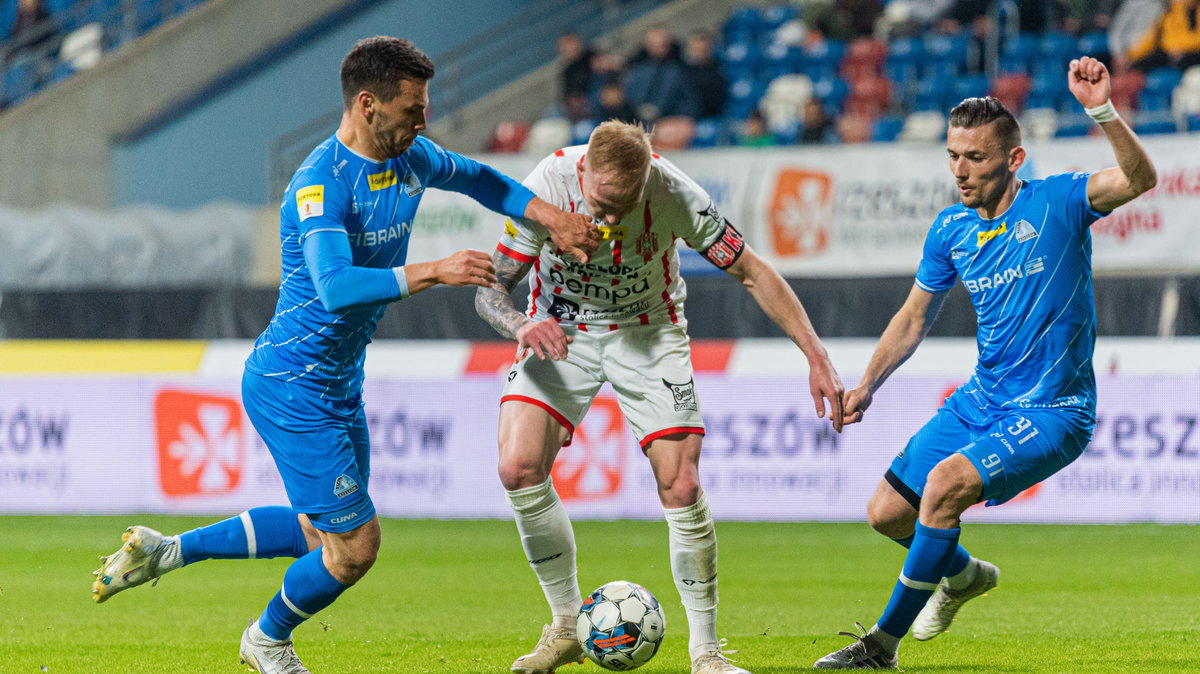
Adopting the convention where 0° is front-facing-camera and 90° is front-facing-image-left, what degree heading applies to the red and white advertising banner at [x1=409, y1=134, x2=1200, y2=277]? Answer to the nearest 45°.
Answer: approximately 0°

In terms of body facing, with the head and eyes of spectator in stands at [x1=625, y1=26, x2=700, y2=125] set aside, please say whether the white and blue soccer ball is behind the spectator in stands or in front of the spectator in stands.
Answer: in front

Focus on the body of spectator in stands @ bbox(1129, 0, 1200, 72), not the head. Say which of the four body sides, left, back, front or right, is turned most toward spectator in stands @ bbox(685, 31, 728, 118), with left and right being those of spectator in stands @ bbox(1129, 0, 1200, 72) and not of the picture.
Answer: right

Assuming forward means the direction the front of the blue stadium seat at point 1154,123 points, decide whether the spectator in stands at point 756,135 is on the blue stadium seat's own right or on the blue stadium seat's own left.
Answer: on the blue stadium seat's own right

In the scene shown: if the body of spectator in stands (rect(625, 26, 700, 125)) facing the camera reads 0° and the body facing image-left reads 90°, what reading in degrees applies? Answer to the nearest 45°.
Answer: approximately 0°

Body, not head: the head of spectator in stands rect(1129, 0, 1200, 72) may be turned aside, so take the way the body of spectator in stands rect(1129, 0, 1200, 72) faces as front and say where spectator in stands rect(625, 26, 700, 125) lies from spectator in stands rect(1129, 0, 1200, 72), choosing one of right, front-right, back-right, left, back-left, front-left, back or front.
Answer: right

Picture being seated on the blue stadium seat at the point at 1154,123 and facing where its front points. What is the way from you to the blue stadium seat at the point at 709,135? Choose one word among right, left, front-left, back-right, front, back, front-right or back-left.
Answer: right

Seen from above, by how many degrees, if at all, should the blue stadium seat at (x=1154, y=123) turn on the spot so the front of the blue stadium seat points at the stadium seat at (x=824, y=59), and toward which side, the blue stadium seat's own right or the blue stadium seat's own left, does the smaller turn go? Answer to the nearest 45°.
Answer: approximately 135° to the blue stadium seat's own right

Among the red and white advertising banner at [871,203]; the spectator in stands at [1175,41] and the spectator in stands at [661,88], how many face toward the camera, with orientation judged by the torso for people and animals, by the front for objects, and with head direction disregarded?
3

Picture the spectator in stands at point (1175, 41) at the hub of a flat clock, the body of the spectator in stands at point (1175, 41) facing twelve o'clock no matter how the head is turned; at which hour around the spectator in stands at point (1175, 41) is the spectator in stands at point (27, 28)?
the spectator in stands at point (27, 28) is roughly at 3 o'clock from the spectator in stands at point (1175, 41).

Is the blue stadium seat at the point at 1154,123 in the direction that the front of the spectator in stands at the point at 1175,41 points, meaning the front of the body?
yes
